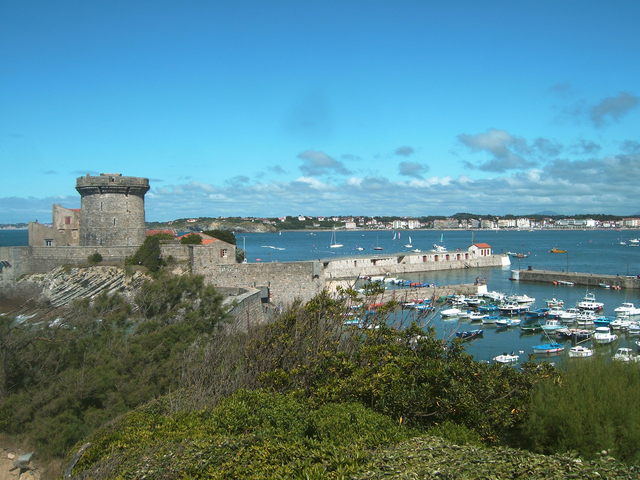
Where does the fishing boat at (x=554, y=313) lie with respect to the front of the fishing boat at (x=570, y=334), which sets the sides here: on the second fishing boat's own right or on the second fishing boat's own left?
on the second fishing boat's own right

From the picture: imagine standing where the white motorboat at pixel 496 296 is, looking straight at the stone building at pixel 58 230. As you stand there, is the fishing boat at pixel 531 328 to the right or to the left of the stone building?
left

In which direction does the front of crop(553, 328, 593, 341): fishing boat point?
to the viewer's left

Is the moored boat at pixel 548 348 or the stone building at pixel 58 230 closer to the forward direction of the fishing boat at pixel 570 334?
the stone building

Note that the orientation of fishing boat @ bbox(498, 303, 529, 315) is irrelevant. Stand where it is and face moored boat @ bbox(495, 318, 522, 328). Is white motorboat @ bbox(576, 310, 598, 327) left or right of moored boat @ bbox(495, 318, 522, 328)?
left

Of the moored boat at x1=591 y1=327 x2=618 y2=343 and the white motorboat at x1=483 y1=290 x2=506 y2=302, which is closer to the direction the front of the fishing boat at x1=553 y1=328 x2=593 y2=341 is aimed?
the white motorboat

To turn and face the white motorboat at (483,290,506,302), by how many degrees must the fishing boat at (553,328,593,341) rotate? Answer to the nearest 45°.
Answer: approximately 45° to its right

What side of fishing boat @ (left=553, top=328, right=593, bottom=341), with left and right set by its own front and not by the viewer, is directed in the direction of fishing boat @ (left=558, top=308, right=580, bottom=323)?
right
